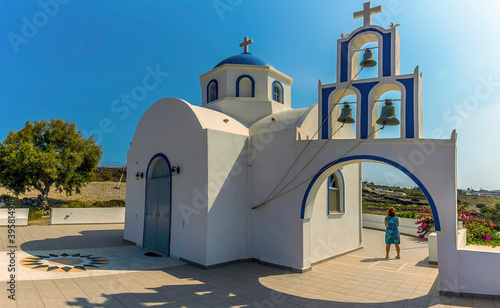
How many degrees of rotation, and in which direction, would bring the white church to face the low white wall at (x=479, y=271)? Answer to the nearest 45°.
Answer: approximately 90° to its left

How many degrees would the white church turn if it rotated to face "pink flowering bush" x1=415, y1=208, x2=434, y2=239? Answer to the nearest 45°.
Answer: approximately 180°

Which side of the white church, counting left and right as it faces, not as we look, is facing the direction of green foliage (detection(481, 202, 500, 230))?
back

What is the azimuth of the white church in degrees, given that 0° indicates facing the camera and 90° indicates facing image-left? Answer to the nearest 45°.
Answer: approximately 45°

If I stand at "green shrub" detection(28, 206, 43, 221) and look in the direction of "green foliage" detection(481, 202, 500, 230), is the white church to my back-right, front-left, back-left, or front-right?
front-right

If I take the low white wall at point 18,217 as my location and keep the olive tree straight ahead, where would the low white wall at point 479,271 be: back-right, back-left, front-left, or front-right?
back-right

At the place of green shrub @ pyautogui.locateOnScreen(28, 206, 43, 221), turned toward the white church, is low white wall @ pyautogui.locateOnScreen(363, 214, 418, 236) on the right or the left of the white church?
left

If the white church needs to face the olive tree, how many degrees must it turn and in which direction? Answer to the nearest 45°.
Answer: approximately 90° to its right
